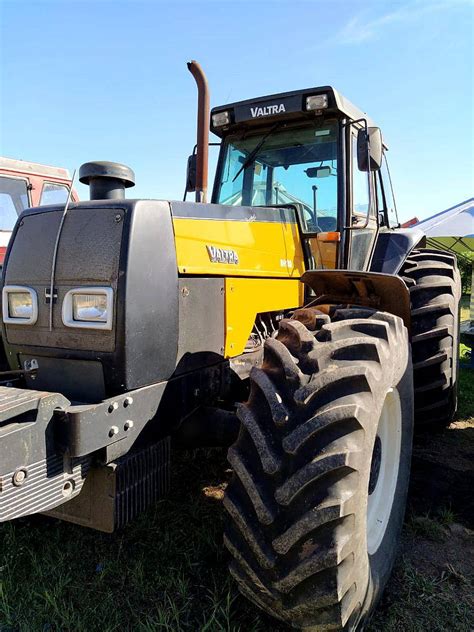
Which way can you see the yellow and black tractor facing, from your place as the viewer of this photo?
facing the viewer and to the left of the viewer

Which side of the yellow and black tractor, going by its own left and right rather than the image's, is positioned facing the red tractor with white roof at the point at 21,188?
right
